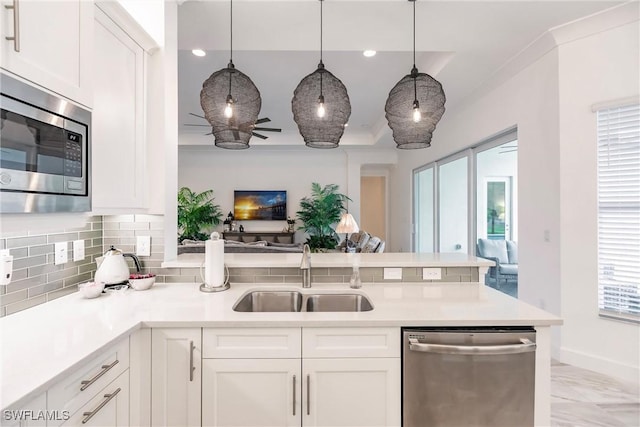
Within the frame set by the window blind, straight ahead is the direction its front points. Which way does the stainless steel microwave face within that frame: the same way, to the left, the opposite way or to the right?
the opposite way

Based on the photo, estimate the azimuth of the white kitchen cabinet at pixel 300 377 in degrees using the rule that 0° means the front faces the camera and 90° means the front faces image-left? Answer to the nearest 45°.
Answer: approximately 0°

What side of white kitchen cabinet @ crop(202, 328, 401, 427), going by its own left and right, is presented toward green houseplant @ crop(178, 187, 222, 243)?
back

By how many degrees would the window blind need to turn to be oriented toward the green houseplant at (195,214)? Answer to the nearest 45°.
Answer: approximately 45° to its right
